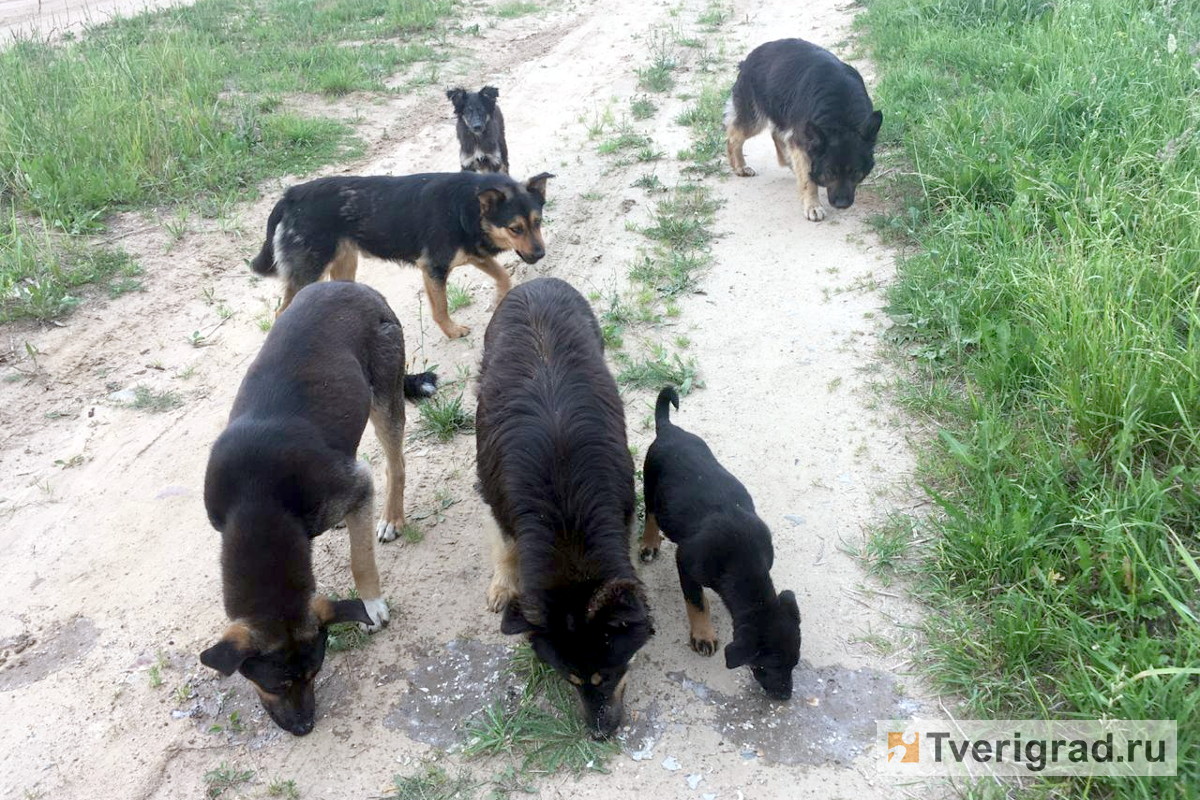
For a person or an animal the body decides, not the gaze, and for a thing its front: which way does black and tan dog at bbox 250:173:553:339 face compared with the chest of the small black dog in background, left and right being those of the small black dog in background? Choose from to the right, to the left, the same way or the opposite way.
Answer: to the left

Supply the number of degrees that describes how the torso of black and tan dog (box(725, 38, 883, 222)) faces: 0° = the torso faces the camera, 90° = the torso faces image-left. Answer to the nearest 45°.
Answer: approximately 315°

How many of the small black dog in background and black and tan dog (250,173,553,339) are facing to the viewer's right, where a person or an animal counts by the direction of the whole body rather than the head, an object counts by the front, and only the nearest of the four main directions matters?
1

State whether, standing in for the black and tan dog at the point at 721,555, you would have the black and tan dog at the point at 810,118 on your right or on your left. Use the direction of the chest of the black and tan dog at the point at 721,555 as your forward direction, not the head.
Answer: on your left

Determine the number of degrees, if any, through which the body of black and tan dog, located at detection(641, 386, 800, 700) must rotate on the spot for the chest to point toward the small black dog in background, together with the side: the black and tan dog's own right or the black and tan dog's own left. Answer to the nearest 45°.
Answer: approximately 135° to the black and tan dog's own left

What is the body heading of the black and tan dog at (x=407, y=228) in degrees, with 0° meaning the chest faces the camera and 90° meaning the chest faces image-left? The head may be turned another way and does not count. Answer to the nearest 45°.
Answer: approximately 270°

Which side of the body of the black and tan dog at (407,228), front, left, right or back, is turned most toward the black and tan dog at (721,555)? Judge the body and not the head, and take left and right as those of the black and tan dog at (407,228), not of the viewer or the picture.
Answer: right

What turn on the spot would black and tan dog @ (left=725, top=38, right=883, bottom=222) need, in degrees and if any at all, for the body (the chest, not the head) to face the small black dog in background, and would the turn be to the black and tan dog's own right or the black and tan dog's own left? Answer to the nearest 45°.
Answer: approximately 135° to the black and tan dog's own right

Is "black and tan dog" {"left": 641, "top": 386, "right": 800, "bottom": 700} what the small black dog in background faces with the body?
yes

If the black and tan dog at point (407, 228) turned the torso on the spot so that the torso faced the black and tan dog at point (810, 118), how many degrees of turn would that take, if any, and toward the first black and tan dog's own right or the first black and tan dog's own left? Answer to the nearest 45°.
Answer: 0° — it already faces it
